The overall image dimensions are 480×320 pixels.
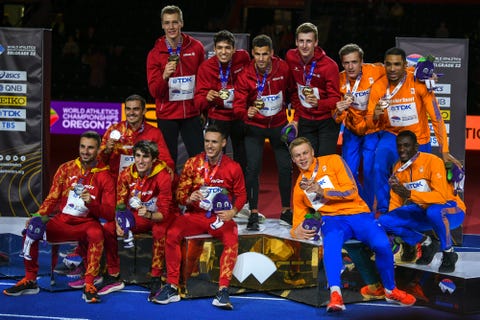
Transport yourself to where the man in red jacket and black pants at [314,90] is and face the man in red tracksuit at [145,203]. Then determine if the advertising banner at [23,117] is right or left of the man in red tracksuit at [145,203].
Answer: right

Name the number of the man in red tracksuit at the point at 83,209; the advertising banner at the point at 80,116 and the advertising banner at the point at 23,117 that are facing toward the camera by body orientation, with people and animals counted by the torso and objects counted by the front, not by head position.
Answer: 3

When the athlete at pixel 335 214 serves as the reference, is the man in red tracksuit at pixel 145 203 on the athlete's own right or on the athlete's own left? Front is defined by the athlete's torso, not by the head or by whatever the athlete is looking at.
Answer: on the athlete's own right

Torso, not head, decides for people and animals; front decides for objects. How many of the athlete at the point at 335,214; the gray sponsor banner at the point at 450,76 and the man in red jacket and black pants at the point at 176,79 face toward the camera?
3

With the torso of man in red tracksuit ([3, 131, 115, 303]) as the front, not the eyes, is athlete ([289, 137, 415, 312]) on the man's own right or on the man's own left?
on the man's own left

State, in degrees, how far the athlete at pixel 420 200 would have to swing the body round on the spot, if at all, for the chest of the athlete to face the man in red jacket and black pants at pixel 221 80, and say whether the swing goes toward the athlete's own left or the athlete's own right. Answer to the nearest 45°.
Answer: approximately 45° to the athlete's own right

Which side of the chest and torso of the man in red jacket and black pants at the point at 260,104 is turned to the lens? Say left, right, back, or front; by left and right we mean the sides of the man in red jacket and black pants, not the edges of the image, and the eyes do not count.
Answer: front

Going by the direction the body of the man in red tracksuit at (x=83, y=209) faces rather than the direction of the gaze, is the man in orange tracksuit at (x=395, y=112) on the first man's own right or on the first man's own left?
on the first man's own left

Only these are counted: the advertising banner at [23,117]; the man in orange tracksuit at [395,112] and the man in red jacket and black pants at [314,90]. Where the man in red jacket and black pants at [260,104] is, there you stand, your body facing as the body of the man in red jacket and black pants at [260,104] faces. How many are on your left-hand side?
2

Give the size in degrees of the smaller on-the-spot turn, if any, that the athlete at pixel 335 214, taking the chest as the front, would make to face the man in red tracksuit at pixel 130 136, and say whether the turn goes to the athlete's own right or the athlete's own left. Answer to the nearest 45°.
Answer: approximately 90° to the athlete's own right

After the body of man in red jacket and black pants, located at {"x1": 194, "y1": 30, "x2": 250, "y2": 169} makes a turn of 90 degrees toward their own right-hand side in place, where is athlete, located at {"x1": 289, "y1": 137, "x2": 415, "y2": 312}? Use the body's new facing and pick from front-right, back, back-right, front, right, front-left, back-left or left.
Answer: back-left
